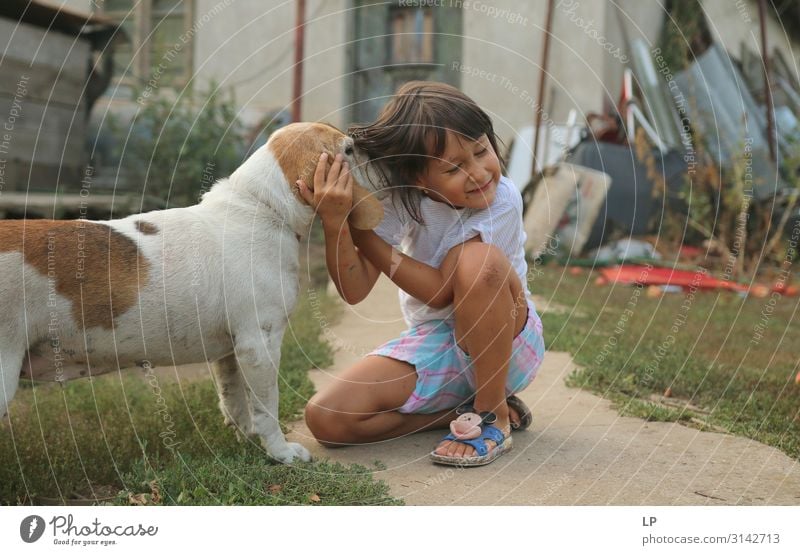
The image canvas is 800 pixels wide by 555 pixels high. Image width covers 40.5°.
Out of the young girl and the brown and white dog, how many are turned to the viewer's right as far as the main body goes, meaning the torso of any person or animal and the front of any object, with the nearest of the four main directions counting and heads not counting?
1

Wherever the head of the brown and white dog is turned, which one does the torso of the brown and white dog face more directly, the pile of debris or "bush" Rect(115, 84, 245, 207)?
the pile of debris

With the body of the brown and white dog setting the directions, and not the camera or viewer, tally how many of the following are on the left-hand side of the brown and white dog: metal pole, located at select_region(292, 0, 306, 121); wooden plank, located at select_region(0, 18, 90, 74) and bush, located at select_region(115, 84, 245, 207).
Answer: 3

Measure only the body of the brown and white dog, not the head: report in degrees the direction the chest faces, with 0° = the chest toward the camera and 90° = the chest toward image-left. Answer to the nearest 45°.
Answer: approximately 270°

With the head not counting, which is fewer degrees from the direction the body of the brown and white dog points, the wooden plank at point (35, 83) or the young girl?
the young girl

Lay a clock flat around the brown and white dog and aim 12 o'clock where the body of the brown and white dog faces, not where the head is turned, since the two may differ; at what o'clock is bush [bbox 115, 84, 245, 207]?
The bush is roughly at 9 o'clock from the brown and white dog.

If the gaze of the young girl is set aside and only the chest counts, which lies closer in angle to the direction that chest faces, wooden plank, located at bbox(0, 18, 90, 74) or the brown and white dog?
the brown and white dog

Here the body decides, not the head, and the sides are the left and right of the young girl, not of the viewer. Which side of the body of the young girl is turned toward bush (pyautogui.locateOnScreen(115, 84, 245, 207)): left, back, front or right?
right

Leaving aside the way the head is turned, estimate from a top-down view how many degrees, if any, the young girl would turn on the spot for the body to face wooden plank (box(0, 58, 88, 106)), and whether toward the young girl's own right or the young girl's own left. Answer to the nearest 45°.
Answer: approximately 90° to the young girl's own right

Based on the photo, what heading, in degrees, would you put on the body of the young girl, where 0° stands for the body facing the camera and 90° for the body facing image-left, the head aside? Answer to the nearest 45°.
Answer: approximately 45°

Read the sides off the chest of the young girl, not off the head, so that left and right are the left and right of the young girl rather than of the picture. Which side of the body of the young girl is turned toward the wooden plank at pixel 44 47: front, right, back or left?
right
